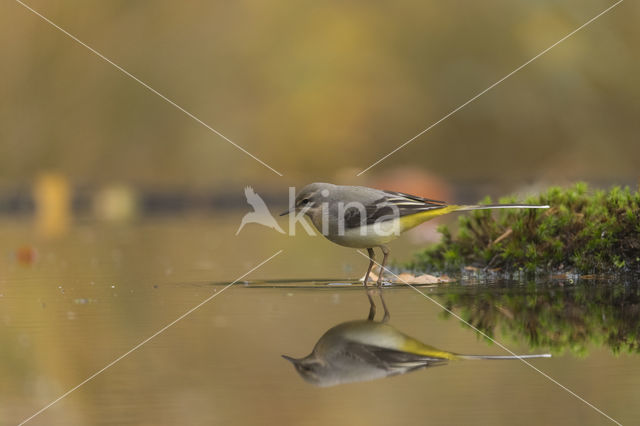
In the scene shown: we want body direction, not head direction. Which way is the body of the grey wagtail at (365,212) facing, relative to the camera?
to the viewer's left
